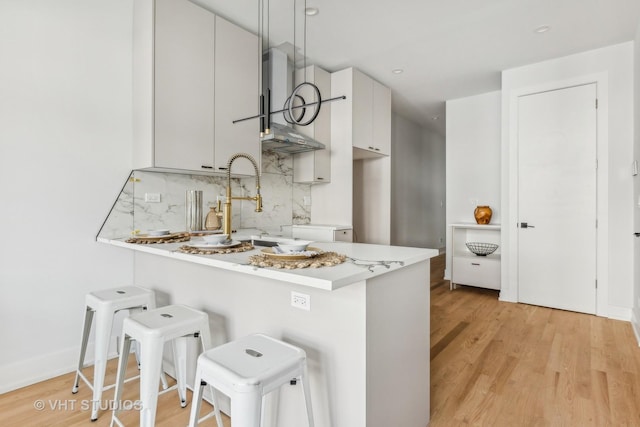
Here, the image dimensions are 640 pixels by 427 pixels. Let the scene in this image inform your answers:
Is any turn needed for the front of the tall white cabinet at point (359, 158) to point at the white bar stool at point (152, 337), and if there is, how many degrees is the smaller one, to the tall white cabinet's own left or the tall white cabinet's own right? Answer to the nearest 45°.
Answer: approximately 45° to the tall white cabinet's own right

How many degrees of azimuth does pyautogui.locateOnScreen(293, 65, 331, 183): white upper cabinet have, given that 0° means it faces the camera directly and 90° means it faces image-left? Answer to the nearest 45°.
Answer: approximately 315°

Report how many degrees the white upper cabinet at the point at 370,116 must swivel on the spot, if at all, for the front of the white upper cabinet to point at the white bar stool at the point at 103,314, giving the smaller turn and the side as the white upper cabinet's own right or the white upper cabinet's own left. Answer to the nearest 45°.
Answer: approximately 90° to the white upper cabinet's own right

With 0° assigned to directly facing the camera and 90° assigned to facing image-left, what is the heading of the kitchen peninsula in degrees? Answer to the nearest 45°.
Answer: approximately 45°

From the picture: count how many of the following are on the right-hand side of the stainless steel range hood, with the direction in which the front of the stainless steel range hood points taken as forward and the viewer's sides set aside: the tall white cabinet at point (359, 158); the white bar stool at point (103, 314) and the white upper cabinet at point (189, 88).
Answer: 2

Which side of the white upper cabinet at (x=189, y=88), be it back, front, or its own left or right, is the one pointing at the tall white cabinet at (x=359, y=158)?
left

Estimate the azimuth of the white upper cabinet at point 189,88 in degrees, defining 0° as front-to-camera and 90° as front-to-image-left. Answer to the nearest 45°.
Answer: approximately 315°
